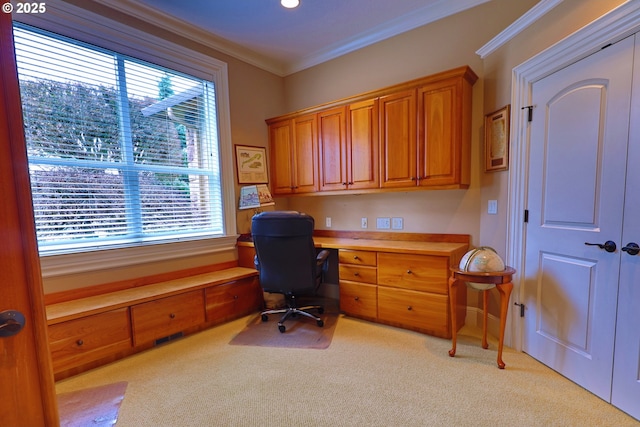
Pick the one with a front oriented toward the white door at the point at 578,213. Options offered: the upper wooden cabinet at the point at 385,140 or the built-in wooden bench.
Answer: the built-in wooden bench

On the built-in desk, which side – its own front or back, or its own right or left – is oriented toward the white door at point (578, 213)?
left

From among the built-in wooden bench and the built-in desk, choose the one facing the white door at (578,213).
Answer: the built-in wooden bench

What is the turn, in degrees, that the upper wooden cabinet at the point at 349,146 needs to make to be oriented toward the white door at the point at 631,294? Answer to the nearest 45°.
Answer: approximately 90° to its left

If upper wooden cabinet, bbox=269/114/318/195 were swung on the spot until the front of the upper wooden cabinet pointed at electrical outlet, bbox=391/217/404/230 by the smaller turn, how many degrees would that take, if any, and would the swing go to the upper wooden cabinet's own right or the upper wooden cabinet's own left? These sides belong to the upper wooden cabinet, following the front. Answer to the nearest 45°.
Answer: approximately 90° to the upper wooden cabinet's own left

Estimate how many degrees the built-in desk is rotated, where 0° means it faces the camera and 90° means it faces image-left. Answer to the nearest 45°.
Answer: approximately 45°

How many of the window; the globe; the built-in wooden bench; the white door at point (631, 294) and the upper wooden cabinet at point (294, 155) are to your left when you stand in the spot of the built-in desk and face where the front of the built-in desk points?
2

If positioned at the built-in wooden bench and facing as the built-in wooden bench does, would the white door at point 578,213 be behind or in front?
in front

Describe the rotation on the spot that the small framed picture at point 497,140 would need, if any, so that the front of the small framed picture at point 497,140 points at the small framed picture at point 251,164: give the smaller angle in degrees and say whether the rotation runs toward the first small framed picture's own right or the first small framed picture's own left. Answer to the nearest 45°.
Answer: approximately 45° to the first small framed picture's own right

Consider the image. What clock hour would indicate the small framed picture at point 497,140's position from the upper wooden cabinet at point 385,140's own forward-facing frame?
The small framed picture is roughly at 8 o'clock from the upper wooden cabinet.

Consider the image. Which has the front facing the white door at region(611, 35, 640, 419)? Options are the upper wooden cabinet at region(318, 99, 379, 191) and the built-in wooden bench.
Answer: the built-in wooden bench

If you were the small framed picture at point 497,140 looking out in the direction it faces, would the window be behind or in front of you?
in front

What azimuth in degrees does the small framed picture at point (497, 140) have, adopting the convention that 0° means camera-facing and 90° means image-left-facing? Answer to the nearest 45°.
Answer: approximately 45°
